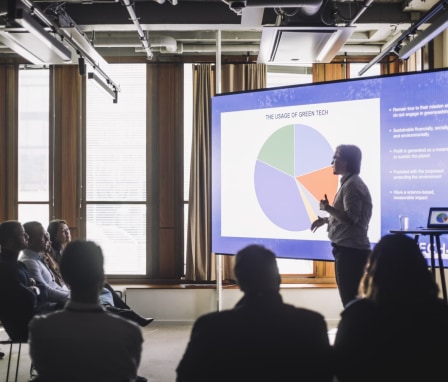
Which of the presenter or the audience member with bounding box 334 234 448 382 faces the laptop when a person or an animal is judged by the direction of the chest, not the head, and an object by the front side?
the audience member

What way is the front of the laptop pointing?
toward the camera

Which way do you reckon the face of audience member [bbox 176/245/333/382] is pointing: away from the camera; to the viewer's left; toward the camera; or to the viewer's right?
away from the camera

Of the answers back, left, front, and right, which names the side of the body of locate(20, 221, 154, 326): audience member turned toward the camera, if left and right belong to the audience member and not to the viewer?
right

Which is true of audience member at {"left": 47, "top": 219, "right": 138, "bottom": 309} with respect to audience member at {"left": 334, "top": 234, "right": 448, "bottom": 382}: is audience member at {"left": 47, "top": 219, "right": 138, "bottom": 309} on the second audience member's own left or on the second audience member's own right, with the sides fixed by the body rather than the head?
on the second audience member's own left

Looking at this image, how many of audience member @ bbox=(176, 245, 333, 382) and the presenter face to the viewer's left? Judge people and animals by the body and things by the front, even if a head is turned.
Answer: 1

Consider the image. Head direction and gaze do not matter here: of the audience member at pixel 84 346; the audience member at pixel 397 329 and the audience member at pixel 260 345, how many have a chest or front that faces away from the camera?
3

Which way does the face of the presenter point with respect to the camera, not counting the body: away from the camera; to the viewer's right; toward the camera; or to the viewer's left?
to the viewer's left

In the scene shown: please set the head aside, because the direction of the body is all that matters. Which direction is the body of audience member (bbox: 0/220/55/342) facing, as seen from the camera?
to the viewer's right

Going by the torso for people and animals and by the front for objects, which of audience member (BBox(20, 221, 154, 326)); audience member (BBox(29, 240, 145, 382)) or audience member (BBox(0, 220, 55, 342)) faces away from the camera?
audience member (BBox(29, 240, 145, 382))

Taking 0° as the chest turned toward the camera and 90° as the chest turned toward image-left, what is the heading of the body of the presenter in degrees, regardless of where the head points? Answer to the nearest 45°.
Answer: approximately 90°

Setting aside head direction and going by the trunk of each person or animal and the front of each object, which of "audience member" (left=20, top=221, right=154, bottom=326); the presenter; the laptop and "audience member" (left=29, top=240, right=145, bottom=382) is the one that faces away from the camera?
"audience member" (left=29, top=240, right=145, bottom=382)

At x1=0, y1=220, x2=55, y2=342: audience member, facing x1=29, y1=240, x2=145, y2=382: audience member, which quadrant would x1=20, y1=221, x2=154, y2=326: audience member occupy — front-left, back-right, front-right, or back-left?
back-left

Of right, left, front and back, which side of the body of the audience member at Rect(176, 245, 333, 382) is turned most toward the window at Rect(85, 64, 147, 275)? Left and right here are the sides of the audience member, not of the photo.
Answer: front

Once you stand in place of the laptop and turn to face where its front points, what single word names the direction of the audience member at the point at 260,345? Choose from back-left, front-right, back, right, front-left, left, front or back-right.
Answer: front

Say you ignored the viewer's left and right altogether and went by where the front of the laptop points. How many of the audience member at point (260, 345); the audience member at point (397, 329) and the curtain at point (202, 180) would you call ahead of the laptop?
2

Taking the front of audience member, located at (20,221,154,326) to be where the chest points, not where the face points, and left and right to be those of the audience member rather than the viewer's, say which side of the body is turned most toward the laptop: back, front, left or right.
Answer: front
